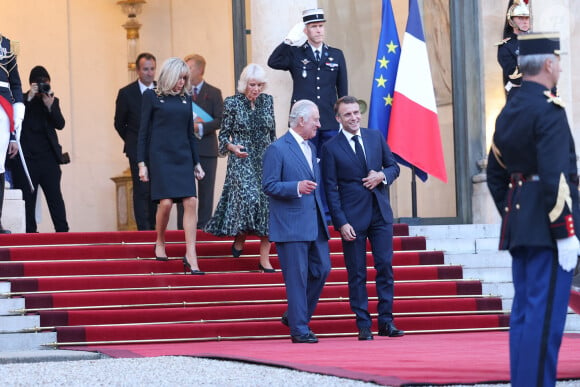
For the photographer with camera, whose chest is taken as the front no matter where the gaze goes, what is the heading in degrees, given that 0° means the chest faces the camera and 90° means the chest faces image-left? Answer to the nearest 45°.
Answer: approximately 0°

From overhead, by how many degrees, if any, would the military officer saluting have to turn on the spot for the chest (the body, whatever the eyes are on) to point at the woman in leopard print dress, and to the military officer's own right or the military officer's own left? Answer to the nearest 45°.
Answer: approximately 45° to the military officer's own right

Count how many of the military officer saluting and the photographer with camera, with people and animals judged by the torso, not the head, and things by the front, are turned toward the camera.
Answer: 2

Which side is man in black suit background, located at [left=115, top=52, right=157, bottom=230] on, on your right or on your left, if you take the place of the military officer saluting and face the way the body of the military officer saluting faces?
on your right

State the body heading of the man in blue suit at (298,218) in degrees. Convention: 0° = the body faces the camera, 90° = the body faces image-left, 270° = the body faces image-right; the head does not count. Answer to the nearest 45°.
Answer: approximately 315°
